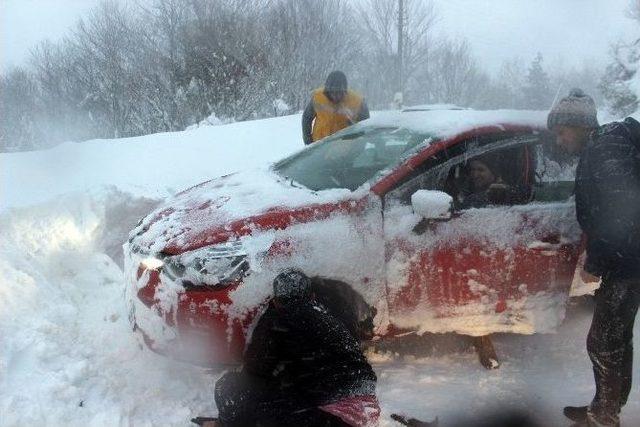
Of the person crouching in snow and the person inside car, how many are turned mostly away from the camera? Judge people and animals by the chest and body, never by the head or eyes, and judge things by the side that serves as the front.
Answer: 1

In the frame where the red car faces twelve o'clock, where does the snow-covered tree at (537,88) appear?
The snow-covered tree is roughly at 5 o'clock from the red car.

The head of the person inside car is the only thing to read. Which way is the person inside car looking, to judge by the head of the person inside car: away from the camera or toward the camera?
toward the camera

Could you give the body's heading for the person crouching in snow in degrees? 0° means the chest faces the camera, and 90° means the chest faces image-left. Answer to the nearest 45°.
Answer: approximately 180°

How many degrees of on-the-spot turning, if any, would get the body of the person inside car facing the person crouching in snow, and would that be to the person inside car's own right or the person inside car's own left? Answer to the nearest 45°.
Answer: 0° — they already face them

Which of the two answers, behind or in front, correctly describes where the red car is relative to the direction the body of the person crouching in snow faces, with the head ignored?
in front

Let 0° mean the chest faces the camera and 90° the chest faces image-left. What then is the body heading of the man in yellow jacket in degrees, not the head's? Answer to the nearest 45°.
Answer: approximately 0°

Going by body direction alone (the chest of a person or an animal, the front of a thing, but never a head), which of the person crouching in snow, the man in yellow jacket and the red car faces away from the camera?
the person crouching in snow

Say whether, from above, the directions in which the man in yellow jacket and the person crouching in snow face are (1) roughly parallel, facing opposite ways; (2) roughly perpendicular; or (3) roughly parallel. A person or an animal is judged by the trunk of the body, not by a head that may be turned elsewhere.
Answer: roughly parallel, facing opposite ways

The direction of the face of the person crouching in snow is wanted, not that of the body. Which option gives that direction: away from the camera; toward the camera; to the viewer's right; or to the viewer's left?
away from the camera

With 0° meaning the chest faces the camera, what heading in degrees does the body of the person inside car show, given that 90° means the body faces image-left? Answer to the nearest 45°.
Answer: approximately 45°

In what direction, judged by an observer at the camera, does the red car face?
facing the viewer and to the left of the viewer

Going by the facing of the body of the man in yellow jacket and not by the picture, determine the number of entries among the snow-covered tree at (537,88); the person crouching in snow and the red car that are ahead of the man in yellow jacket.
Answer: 2

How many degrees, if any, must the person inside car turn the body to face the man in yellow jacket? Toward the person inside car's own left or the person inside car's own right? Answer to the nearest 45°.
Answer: approximately 90° to the person inside car's own right

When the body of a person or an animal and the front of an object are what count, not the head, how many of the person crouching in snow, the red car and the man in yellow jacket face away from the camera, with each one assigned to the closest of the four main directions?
1

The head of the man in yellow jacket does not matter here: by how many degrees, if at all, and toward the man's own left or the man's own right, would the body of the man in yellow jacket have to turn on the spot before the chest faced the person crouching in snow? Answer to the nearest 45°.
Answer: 0° — they already face them

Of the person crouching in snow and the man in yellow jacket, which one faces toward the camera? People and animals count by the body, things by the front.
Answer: the man in yellow jacket
